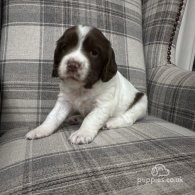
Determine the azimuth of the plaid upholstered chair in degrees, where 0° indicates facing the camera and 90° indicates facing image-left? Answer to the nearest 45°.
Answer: approximately 0°

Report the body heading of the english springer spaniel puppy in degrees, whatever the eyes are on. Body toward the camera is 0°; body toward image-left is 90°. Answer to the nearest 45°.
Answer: approximately 45°
